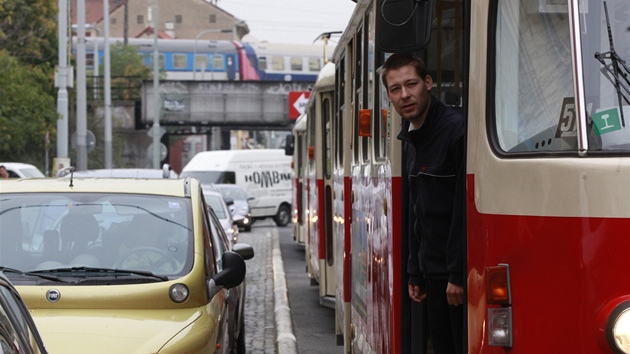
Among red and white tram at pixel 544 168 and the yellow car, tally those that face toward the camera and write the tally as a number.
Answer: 2

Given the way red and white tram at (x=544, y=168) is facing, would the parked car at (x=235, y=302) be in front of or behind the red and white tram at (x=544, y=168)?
behind

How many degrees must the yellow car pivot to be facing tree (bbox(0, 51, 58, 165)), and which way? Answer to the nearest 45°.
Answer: approximately 180°

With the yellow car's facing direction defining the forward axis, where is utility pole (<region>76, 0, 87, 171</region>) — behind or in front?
behind

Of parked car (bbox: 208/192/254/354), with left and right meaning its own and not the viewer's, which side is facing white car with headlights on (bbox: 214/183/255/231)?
back

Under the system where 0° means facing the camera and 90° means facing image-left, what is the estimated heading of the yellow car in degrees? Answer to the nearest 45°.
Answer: approximately 0°

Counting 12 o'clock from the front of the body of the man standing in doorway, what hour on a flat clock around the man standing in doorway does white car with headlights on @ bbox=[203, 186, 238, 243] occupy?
The white car with headlights on is roughly at 4 o'clock from the man standing in doorway.
